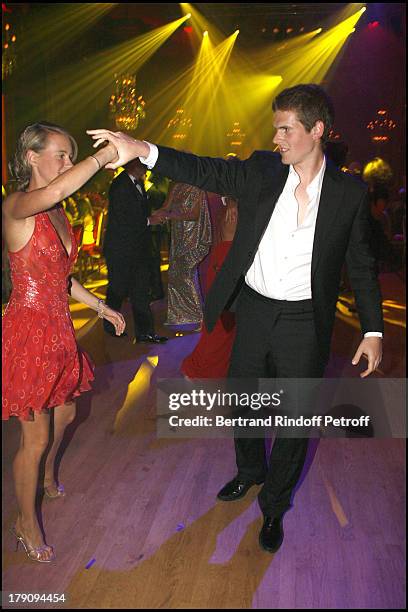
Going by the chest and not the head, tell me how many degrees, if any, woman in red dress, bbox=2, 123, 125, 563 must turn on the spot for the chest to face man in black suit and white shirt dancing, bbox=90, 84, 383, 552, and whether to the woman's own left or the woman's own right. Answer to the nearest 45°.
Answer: approximately 45° to the woman's own left

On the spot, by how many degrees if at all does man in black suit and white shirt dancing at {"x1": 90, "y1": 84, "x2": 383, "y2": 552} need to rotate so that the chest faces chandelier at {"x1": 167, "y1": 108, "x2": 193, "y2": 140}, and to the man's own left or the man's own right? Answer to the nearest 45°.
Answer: approximately 135° to the man's own right

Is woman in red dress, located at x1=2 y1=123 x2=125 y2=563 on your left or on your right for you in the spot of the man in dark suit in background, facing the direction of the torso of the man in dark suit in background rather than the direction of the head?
on your right

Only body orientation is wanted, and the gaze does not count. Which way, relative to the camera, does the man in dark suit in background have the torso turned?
to the viewer's right

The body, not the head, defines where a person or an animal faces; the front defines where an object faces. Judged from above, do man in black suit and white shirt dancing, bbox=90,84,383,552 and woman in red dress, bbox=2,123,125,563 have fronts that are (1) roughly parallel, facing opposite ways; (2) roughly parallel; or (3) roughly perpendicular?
roughly perpendicular

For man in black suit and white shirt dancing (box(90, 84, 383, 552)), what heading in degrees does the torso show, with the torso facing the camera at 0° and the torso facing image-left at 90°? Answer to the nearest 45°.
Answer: approximately 45°

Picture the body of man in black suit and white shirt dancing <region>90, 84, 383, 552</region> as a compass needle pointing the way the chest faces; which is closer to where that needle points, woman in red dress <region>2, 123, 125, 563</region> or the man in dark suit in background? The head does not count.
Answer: the woman in red dress

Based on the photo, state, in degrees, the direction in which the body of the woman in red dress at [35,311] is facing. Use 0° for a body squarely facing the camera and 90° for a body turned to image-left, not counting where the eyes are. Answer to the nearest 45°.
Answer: approximately 315°

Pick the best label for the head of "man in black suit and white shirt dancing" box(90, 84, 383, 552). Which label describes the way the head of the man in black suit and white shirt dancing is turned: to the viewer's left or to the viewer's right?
to the viewer's left

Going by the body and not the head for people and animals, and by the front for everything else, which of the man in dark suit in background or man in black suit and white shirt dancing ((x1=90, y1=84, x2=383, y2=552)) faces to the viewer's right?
the man in dark suit in background
